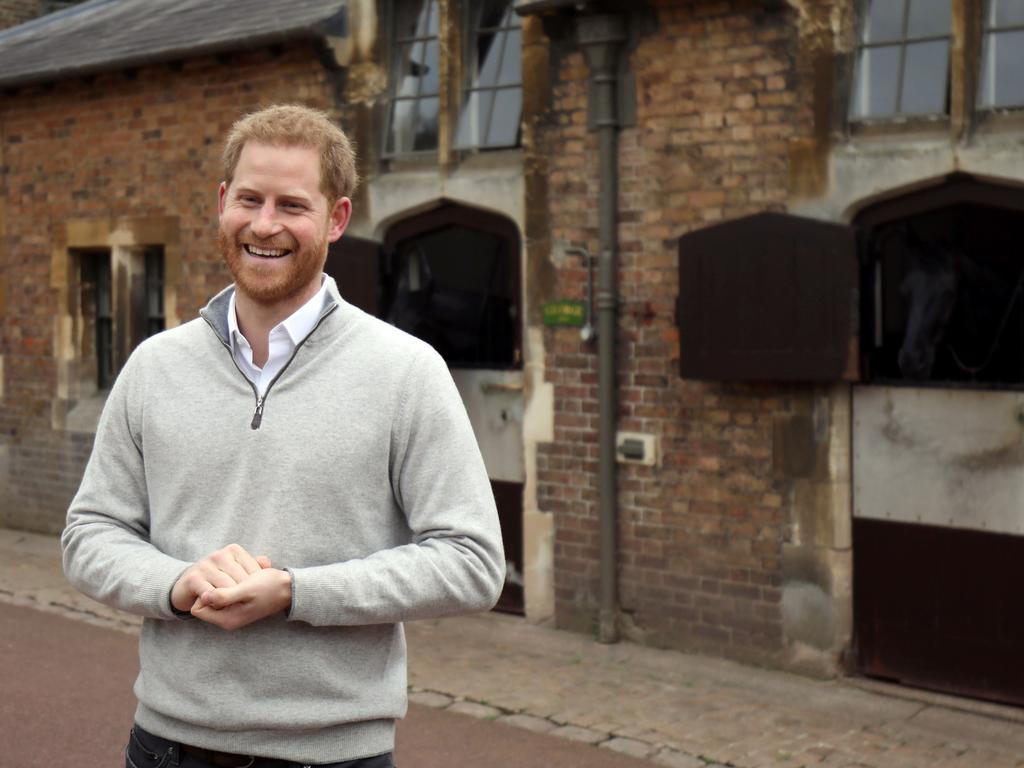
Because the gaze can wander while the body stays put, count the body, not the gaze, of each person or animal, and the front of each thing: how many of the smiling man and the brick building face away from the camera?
0

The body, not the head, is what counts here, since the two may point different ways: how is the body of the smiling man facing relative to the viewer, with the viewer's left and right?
facing the viewer

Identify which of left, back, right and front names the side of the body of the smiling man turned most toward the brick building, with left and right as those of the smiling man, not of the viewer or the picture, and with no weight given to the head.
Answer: back

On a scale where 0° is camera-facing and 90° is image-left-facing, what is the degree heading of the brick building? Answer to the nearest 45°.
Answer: approximately 45°

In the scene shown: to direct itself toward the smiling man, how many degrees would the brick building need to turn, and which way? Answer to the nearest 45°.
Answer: approximately 45° to its left

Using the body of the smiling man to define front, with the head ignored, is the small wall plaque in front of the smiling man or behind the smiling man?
behind
